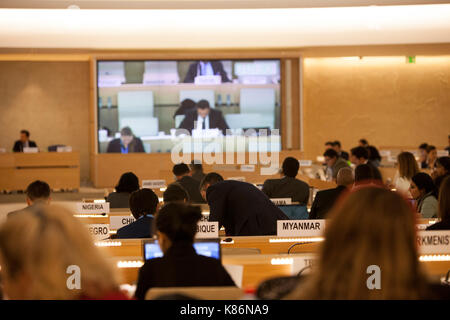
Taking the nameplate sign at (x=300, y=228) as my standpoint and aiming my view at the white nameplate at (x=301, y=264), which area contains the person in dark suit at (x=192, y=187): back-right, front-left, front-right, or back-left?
back-right

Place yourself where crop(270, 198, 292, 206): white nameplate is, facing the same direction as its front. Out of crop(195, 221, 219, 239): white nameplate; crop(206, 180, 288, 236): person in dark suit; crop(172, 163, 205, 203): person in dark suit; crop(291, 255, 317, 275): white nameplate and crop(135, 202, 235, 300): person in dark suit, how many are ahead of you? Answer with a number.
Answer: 4

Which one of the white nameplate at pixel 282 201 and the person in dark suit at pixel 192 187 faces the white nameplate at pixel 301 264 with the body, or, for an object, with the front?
the white nameplate at pixel 282 201

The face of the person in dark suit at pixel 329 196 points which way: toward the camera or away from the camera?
away from the camera

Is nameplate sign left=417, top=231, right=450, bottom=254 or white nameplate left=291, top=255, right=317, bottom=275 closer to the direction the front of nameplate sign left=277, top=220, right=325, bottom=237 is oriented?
the white nameplate

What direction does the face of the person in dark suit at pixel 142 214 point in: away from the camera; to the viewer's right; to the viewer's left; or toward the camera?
away from the camera

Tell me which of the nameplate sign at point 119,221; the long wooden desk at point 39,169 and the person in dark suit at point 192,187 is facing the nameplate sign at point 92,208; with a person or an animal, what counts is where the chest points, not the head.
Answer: the long wooden desk

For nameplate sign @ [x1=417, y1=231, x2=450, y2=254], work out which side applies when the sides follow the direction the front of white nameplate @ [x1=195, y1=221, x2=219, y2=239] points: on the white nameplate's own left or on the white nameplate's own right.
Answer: on the white nameplate's own left

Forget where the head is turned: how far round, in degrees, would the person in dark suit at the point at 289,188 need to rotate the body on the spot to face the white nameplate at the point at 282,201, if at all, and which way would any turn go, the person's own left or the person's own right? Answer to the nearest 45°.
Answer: approximately 180°

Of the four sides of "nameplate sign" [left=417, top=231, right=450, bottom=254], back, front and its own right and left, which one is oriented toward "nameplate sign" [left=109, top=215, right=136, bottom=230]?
right

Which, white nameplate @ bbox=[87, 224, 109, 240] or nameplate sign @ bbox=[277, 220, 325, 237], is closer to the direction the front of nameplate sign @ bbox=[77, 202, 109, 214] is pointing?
the white nameplate

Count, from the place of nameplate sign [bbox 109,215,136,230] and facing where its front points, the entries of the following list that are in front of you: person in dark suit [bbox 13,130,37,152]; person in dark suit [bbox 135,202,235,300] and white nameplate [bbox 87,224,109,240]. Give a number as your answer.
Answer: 2
